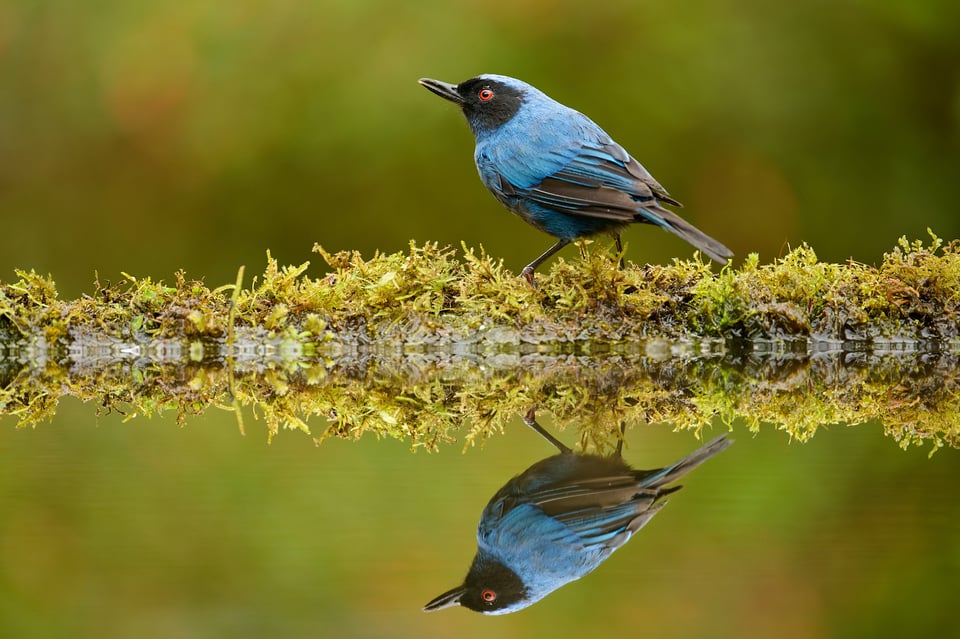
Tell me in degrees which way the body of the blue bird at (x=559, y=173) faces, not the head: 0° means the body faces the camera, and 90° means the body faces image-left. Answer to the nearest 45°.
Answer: approximately 90°
